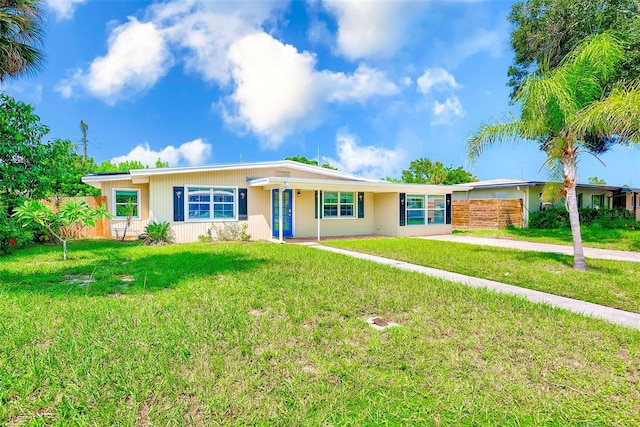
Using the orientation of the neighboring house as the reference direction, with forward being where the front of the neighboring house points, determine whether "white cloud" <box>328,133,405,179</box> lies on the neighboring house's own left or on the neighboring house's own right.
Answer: on the neighboring house's own right

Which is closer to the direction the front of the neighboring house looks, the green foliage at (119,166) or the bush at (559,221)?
the bush

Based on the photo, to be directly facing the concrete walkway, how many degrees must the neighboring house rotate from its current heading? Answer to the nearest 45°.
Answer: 0° — it already faces it

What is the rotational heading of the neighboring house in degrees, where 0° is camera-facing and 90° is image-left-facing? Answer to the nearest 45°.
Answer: approximately 0°
